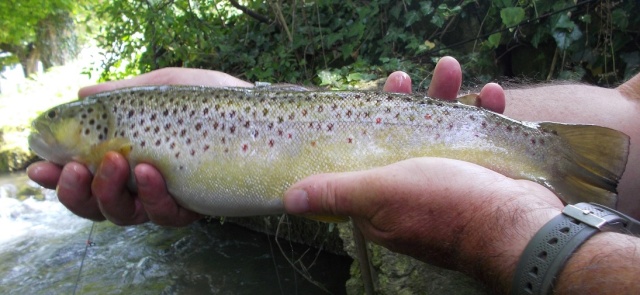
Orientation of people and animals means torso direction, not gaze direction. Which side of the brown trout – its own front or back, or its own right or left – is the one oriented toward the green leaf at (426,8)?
right

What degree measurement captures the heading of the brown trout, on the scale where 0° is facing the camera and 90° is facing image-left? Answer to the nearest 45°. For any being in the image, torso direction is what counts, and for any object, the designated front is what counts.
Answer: approximately 90°

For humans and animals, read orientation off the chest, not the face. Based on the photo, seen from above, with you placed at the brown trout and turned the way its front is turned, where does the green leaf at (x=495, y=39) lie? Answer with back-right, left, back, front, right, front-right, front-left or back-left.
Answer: back-right
